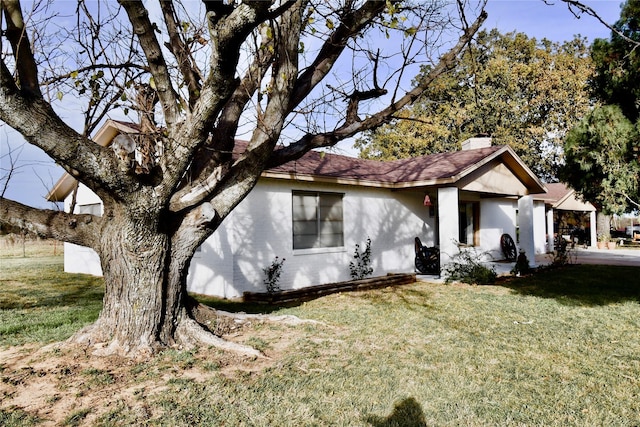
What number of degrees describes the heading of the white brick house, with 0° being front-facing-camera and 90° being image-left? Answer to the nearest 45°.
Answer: approximately 315°

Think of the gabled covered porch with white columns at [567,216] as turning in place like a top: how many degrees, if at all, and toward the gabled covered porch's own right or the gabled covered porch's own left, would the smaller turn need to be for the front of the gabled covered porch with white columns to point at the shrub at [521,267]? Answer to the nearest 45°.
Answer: approximately 45° to the gabled covered porch's own right

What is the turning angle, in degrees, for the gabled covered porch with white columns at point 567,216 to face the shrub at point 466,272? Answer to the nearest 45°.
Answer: approximately 45° to its right

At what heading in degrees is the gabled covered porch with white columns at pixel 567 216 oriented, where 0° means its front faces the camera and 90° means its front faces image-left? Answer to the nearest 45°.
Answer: approximately 315°
